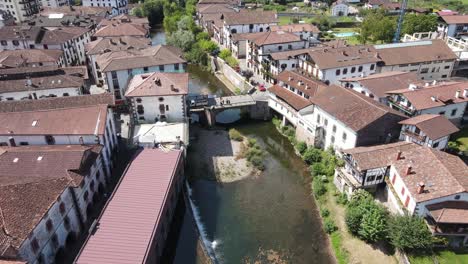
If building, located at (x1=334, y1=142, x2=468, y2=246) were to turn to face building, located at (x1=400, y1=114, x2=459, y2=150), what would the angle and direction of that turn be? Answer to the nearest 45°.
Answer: approximately 135° to its right

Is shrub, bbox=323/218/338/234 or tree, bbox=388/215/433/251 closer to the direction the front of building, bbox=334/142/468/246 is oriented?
the shrub

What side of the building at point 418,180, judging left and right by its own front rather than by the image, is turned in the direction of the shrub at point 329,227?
front

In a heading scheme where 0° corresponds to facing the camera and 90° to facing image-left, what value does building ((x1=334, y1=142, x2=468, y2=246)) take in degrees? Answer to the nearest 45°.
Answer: approximately 45°

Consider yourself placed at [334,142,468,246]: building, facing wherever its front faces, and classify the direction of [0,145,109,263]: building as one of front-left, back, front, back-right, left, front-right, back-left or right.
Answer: front

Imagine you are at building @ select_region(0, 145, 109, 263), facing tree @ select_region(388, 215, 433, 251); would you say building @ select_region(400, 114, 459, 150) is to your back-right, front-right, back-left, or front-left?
front-left

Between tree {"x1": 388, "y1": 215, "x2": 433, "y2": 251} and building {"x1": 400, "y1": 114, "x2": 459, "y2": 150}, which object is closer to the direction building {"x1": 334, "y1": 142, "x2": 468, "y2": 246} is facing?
the tree

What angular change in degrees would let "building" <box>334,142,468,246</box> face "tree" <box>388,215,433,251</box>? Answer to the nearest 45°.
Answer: approximately 45° to its left

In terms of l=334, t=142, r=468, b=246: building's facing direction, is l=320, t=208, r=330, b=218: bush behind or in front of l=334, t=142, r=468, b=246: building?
in front

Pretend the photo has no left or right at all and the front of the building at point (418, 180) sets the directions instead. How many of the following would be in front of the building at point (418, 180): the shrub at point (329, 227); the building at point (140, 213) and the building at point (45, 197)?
3

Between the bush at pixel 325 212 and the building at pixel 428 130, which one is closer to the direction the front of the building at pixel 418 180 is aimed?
the bush
